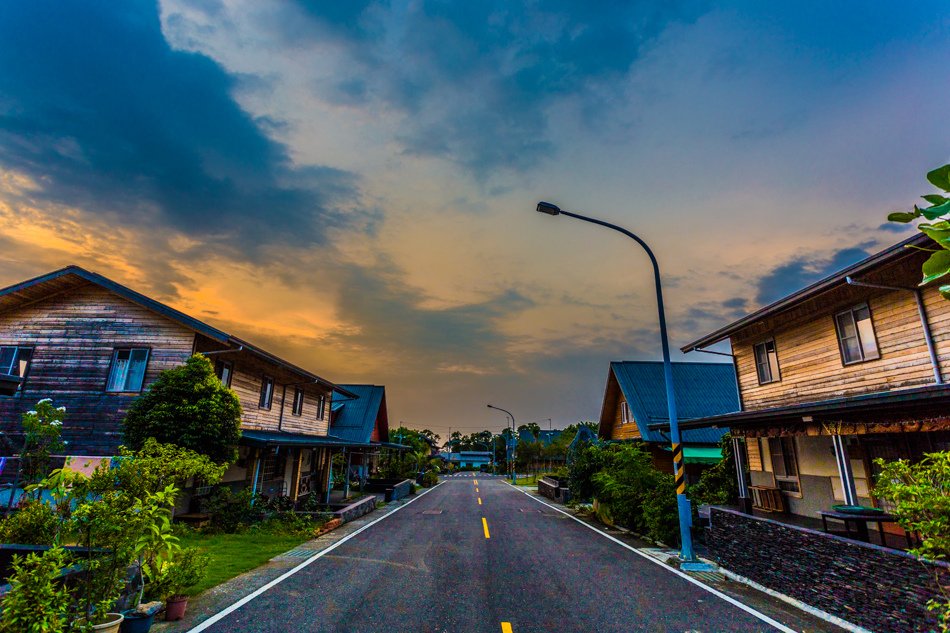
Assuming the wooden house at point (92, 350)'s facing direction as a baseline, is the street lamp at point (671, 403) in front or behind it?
in front

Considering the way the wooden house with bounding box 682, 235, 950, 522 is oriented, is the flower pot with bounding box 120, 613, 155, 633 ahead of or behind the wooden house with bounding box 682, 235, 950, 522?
ahead

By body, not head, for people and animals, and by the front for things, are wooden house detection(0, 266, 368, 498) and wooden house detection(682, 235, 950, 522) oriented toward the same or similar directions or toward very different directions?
very different directions

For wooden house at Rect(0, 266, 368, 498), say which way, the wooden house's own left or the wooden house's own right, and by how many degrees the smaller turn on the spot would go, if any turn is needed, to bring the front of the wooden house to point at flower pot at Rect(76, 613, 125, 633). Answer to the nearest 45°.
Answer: approximately 45° to the wooden house's own right

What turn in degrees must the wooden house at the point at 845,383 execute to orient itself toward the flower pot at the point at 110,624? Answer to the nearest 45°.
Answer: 0° — it already faces it

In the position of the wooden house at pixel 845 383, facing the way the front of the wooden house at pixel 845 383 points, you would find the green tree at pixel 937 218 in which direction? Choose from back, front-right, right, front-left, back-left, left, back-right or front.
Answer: front-left

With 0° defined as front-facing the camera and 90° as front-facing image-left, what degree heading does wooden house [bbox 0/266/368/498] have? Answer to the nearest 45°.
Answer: approximately 315°

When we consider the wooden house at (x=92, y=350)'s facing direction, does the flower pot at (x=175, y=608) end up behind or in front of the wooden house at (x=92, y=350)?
in front

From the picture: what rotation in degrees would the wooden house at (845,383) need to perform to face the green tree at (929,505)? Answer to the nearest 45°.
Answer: approximately 45° to its left
